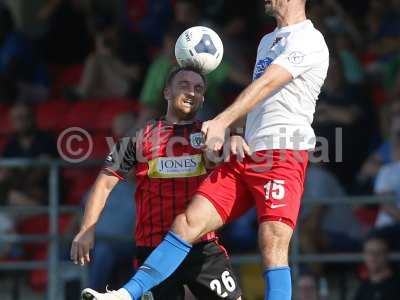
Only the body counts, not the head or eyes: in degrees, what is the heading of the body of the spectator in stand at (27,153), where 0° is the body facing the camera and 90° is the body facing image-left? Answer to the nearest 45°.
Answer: approximately 0°

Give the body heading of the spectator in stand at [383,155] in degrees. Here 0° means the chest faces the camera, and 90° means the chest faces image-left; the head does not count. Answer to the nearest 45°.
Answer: approximately 0°

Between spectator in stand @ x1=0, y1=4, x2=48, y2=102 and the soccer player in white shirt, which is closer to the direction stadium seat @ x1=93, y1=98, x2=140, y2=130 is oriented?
the soccer player in white shirt

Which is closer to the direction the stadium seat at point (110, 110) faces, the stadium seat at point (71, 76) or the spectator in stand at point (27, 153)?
the spectator in stand

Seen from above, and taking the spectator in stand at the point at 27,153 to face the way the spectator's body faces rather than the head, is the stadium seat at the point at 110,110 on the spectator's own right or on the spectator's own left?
on the spectator's own left
